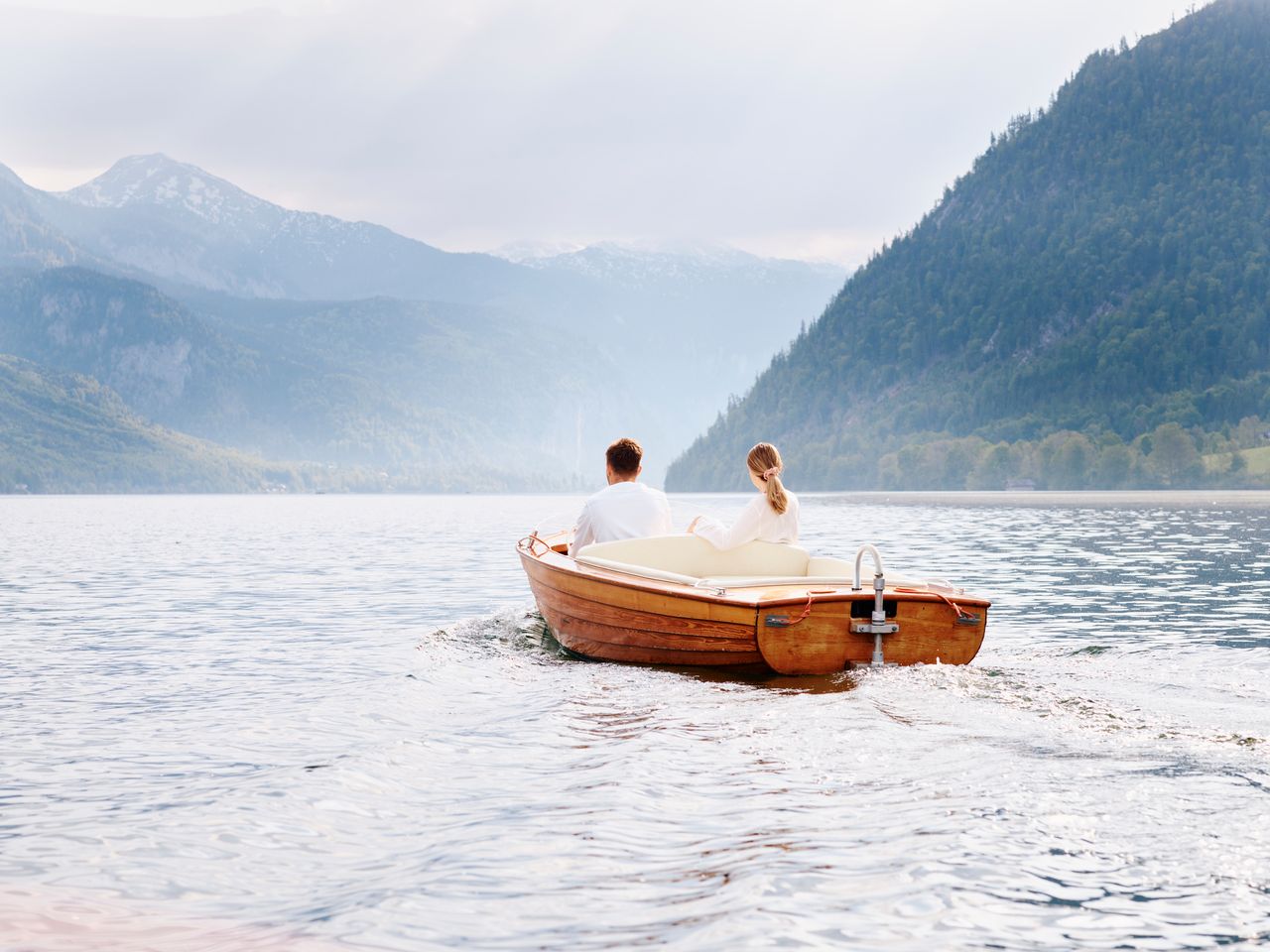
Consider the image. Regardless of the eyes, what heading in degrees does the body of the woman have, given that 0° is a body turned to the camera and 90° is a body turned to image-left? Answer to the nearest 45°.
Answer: approximately 135°

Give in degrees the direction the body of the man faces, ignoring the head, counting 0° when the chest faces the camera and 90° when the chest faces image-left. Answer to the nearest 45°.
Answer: approximately 180°

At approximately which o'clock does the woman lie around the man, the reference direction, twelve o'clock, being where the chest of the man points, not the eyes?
The woman is roughly at 4 o'clock from the man.

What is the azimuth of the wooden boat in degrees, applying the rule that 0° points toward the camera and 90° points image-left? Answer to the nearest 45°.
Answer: approximately 135°

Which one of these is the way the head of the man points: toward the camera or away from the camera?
away from the camera

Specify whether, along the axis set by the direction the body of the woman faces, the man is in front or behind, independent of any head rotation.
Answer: in front
